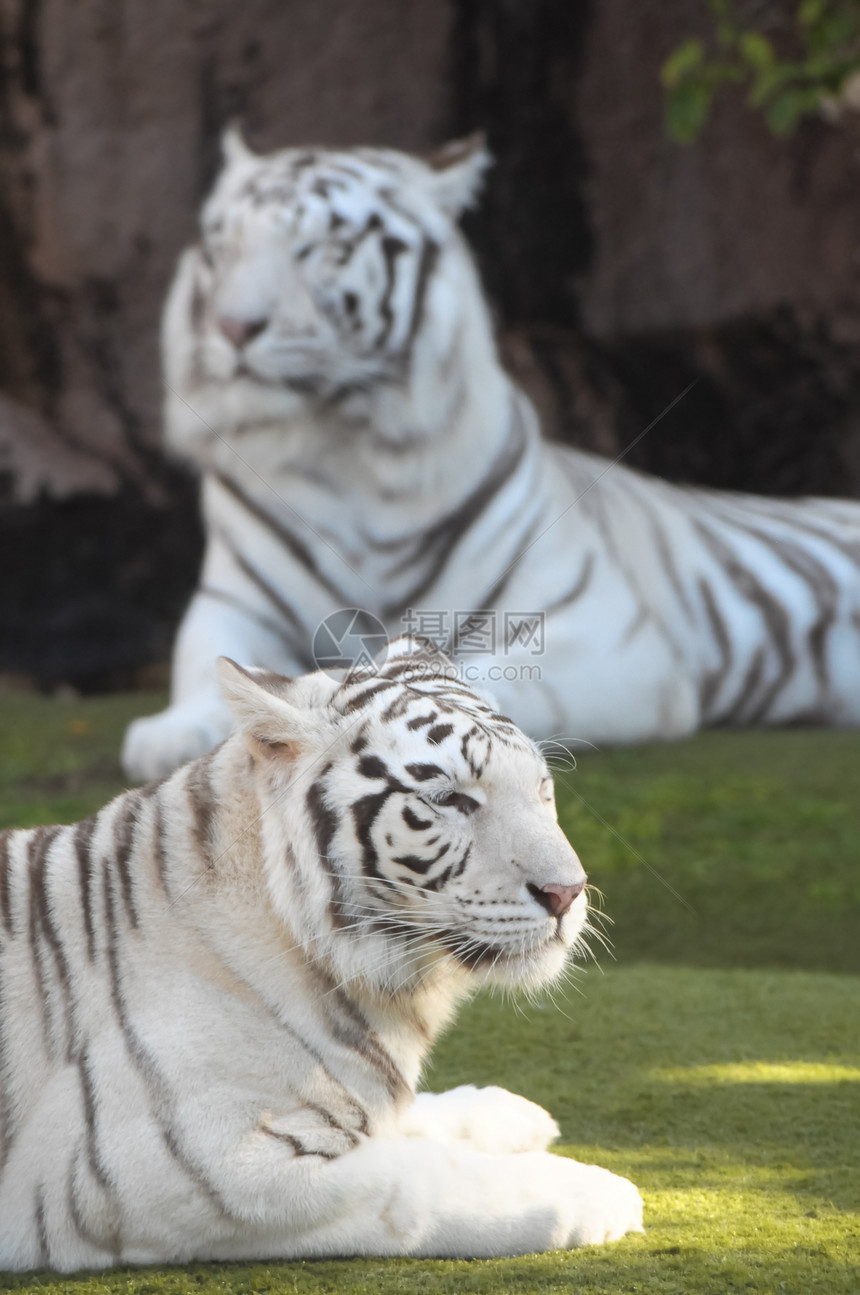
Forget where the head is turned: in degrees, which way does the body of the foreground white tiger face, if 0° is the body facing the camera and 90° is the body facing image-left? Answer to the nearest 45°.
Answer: approximately 270°

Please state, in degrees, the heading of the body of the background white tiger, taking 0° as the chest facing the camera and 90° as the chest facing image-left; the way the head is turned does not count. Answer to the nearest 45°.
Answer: approximately 45°

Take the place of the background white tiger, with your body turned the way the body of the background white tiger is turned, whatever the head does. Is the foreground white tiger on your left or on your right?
on your left

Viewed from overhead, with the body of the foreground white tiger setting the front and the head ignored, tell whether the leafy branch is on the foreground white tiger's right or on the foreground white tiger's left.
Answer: on the foreground white tiger's left

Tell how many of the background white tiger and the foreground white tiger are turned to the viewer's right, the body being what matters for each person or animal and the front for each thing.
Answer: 1

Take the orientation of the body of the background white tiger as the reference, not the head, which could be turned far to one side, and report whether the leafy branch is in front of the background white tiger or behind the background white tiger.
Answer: behind

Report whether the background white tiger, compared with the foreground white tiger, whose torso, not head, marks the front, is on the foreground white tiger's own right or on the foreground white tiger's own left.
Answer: on the foreground white tiger's own left

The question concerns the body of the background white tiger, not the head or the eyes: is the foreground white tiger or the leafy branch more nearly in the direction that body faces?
the foreground white tiger

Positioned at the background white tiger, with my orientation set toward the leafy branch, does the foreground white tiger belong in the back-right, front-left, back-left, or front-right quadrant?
back-right
